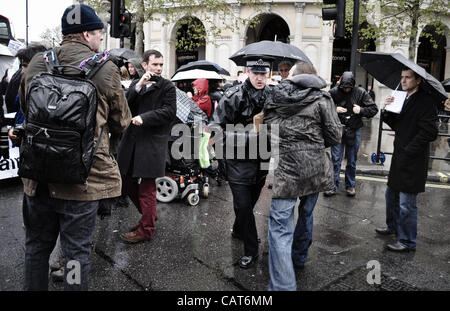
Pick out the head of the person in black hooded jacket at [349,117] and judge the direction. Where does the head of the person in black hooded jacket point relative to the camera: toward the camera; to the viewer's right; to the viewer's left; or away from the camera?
toward the camera

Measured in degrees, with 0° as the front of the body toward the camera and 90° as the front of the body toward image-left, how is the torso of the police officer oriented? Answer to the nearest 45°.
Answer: approximately 315°

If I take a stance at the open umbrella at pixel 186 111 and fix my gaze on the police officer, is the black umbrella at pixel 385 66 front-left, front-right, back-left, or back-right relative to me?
front-left

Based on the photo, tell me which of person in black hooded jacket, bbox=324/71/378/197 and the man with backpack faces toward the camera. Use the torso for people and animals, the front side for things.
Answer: the person in black hooded jacket

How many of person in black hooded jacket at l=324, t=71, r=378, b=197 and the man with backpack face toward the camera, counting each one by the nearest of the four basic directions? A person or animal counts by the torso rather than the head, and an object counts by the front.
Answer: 1

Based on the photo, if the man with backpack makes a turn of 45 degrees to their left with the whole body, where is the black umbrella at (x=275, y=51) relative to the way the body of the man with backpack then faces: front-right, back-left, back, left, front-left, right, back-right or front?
front-right

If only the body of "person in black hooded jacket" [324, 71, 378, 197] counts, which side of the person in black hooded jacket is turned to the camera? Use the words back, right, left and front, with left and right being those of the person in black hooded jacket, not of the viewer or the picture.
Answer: front

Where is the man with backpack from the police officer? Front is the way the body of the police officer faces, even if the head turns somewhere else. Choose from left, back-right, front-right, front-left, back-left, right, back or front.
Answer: right

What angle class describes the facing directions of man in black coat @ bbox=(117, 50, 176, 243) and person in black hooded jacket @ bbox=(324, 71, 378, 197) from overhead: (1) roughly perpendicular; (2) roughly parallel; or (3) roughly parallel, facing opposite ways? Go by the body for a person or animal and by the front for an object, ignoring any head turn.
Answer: roughly parallel

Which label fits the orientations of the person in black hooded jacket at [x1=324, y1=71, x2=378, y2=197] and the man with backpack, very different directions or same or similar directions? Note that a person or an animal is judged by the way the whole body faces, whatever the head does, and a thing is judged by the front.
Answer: very different directions

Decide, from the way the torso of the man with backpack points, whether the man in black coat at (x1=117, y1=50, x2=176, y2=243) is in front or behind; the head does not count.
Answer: in front

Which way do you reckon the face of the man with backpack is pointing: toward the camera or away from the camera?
away from the camera

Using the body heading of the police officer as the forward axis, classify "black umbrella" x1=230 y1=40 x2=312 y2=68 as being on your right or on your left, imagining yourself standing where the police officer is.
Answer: on your left

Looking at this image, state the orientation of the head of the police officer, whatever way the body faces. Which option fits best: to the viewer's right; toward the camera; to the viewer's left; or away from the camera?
toward the camera
